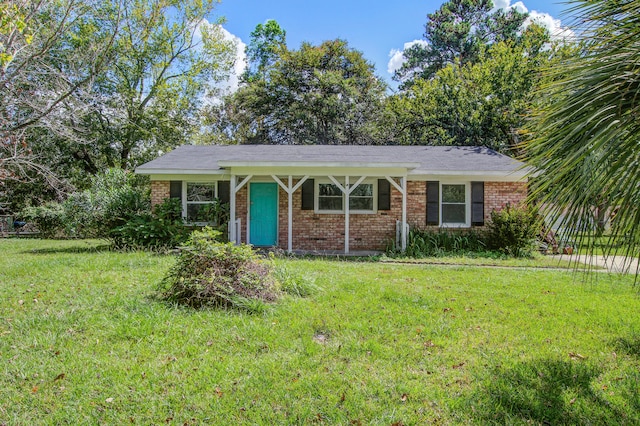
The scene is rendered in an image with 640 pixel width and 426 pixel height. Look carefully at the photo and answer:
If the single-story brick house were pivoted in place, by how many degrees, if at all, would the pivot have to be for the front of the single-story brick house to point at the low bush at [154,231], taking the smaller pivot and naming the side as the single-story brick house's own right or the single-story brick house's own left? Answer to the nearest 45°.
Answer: approximately 90° to the single-story brick house's own right

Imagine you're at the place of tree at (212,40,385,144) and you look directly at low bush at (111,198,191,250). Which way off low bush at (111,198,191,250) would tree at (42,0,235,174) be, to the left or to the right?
right

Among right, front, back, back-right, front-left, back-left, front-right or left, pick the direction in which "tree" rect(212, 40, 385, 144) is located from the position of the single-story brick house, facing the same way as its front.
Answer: back

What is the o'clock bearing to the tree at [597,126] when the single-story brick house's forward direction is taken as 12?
The tree is roughly at 12 o'clock from the single-story brick house.

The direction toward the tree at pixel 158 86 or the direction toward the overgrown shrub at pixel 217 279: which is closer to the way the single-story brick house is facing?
the overgrown shrub

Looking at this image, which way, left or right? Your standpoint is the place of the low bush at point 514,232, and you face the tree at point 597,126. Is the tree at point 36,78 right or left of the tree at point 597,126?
right

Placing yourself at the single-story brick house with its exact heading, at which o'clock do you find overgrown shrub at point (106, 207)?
The overgrown shrub is roughly at 3 o'clock from the single-story brick house.

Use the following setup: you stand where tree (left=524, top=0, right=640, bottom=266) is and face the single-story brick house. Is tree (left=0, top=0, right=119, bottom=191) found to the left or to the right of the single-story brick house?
left

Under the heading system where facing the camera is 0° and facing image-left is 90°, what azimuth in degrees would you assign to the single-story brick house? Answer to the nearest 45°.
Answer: approximately 0°

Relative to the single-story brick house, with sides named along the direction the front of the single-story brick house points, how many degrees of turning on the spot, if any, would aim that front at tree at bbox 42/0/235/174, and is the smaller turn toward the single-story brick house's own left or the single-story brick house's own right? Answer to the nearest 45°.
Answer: approximately 135° to the single-story brick house's own right

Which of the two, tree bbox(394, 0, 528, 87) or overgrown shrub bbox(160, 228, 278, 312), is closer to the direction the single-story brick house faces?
the overgrown shrub

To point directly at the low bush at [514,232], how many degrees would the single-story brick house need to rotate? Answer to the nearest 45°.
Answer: approximately 90° to its left
